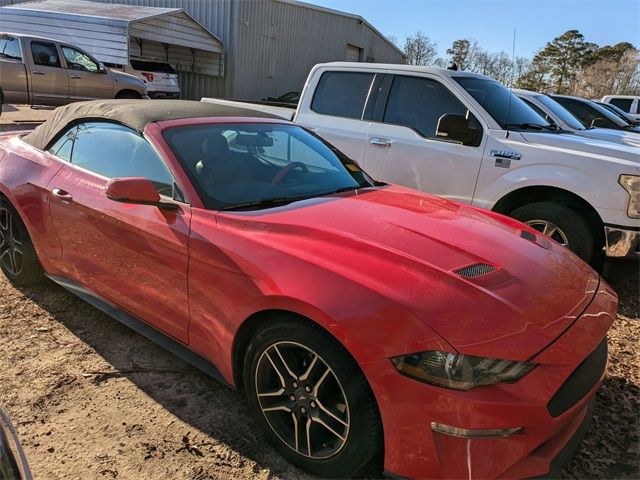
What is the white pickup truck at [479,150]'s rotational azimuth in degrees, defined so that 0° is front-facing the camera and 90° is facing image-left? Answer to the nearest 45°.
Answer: approximately 315°

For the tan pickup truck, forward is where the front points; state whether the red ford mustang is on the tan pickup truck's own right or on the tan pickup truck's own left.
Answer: on the tan pickup truck's own right

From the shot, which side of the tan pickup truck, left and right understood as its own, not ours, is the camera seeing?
right

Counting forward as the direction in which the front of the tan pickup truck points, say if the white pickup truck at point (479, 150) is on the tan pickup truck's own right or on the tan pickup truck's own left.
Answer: on the tan pickup truck's own right

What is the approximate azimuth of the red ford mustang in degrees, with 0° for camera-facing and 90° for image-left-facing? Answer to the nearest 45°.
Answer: approximately 315°

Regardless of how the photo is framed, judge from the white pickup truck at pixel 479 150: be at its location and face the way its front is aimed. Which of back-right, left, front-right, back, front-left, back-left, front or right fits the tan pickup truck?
back

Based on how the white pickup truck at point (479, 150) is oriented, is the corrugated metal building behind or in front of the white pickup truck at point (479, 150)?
behind
